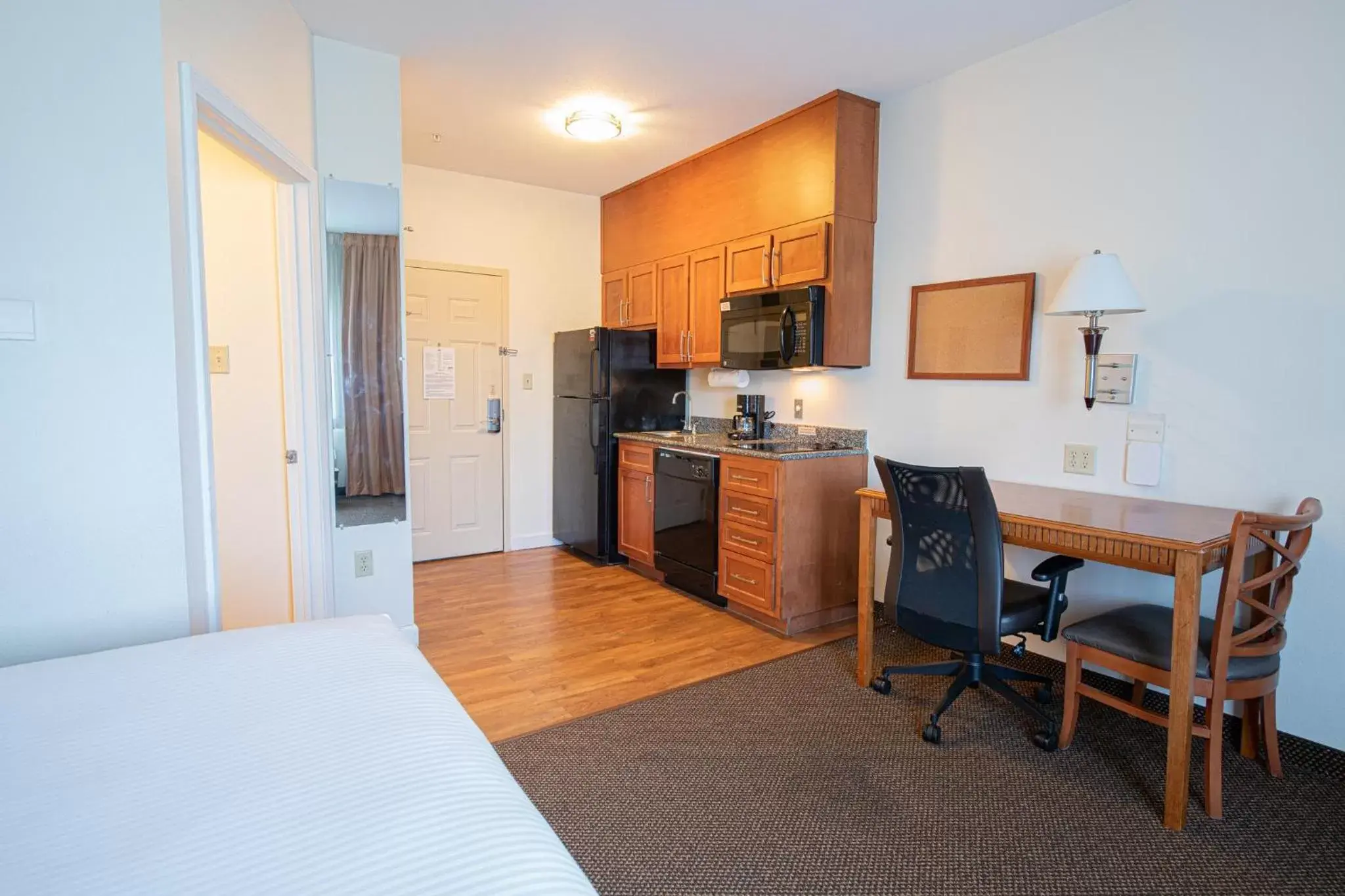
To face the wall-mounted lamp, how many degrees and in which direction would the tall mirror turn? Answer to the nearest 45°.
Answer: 0° — it already faces it

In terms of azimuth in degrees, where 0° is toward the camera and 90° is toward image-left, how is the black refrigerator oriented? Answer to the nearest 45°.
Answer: approximately 45°

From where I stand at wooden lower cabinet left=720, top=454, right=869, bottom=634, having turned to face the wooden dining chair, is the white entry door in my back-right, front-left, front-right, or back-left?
back-right

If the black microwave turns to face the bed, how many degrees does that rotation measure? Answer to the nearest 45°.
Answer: approximately 45° to its left

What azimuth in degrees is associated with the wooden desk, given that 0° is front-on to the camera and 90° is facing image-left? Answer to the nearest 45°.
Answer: approximately 45°

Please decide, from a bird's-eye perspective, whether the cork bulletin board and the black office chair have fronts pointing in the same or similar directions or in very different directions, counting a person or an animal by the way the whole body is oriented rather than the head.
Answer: very different directions

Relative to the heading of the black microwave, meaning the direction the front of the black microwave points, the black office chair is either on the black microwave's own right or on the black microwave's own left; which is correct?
on the black microwave's own left

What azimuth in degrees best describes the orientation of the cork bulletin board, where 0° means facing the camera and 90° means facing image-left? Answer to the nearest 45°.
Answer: approximately 45°

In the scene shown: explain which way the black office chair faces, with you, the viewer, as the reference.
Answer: facing away from the viewer and to the right of the viewer
